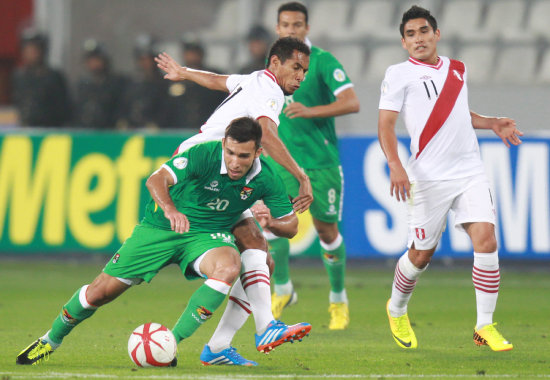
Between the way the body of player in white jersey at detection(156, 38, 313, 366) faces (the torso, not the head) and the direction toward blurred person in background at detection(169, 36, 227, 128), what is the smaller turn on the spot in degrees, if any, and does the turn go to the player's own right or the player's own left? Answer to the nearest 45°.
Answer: approximately 90° to the player's own left

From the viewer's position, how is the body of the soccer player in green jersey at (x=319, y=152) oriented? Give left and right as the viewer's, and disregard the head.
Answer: facing the viewer and to the left of the viewer

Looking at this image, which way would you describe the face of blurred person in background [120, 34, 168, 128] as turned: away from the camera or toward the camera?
toward the camera

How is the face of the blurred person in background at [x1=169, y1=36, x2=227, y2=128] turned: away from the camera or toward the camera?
toward the camera

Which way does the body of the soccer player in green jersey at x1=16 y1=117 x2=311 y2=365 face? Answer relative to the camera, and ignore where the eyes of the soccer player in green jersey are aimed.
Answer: toward the camera

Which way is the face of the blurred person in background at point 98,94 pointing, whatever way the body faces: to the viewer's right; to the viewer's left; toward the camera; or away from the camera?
toward the camera

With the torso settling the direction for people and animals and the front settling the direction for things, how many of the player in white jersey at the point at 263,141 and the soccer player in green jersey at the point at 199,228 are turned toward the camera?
1

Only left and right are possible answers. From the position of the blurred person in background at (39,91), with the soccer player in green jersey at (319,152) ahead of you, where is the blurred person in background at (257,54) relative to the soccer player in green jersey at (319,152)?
left

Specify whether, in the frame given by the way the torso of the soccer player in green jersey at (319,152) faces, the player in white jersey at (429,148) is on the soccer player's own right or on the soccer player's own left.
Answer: on the soccer player's own left

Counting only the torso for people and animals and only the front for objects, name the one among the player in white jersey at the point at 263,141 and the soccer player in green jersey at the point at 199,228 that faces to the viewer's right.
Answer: the player in white jersey
